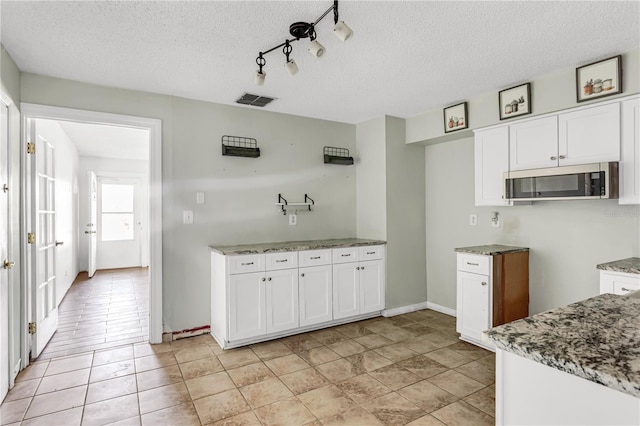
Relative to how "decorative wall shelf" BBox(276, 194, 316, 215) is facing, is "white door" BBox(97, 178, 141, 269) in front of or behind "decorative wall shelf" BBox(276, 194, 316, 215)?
behind

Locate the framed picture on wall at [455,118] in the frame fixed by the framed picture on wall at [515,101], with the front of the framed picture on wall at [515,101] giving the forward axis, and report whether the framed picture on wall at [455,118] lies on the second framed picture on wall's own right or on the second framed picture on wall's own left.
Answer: on the second framed picture on wall's own right

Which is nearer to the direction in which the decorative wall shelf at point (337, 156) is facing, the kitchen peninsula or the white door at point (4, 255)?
the kitchen peninsula

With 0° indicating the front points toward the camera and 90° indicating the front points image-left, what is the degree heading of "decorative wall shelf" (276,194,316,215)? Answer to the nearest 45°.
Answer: approximately 315°

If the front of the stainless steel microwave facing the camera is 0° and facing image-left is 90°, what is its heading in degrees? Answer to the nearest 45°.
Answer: approximately 45°

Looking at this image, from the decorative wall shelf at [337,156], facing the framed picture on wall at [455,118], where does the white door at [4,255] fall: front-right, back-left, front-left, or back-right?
back-right

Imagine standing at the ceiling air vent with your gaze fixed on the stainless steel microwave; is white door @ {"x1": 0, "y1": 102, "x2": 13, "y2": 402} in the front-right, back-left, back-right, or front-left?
back-right
